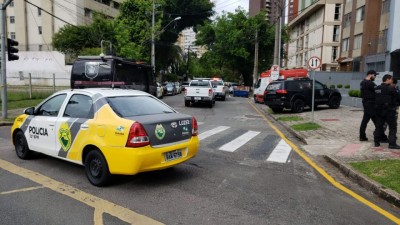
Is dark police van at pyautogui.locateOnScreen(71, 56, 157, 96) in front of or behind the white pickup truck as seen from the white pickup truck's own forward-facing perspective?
behind

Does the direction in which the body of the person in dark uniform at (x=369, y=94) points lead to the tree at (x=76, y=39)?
no

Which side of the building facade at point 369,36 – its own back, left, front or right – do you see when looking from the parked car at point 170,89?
front

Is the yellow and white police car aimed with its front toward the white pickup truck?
no

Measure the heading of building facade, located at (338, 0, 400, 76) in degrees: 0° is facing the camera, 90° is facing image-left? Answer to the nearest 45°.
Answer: approximately 45°

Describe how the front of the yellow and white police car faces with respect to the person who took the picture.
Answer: facing away from the viewer and to the left of the viewer

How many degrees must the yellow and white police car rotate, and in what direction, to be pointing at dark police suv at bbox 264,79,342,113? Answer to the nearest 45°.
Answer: approximately 90° to its right

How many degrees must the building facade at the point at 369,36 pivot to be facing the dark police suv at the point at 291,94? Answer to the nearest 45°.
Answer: approximately 45° to its left

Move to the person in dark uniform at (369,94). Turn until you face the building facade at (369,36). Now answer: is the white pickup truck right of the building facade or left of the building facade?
left
